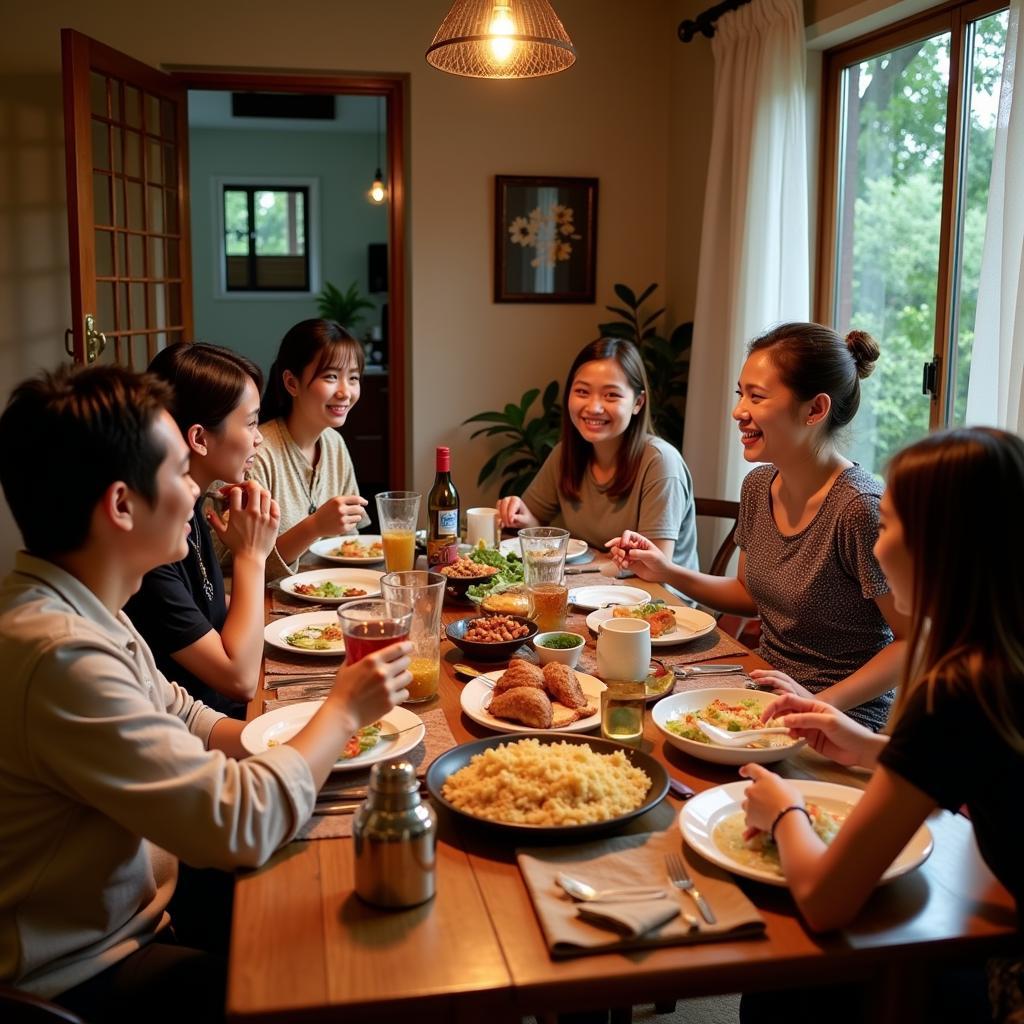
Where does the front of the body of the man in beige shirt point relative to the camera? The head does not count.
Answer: to the viewer's right

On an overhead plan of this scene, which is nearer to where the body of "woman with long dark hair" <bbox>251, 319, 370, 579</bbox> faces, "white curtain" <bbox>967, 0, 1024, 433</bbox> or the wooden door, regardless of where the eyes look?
the white curtain

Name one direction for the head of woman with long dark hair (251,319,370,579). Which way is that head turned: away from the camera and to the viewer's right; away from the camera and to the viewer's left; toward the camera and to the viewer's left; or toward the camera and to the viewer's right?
toward the camera and to the viewer's right

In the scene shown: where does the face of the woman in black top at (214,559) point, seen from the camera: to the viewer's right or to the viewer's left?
to the viewer's right

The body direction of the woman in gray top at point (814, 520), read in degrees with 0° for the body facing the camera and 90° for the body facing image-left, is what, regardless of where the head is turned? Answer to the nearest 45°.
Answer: approximately 45°

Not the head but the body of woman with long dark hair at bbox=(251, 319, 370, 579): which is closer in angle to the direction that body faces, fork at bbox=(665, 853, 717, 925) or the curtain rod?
the fork

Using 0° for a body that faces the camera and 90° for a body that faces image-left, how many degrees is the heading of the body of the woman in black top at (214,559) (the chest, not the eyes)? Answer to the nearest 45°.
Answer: approximately 270°

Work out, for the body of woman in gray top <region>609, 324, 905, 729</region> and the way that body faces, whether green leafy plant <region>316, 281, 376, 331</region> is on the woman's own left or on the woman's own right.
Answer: on the woman's own right

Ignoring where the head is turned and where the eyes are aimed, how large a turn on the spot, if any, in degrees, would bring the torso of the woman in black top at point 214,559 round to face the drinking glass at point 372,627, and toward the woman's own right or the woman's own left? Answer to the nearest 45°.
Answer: approximately 90° to the woman's own right

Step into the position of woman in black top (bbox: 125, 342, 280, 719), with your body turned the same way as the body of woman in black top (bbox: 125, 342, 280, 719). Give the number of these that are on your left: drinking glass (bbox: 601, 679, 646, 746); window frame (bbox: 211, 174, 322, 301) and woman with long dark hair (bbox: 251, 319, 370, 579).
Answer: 2
